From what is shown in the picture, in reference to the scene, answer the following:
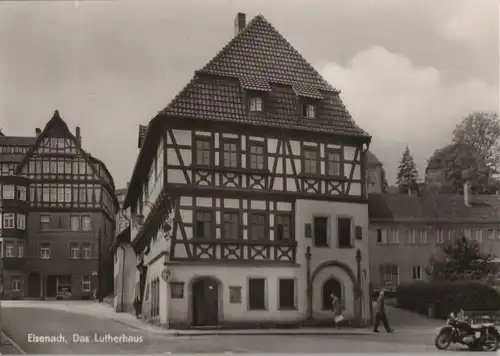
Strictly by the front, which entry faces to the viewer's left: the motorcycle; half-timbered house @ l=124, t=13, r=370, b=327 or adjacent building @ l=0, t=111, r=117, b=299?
the motorcycle

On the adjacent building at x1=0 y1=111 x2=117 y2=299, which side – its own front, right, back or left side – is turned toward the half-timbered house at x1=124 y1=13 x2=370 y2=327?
left

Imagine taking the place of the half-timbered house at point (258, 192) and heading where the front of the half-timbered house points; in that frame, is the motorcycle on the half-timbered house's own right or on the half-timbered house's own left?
on the half-timbered house's own left

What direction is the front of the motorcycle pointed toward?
to the viewer's left

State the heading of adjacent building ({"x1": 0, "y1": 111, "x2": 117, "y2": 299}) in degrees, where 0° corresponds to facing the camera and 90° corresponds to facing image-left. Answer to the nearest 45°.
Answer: approximately 0°

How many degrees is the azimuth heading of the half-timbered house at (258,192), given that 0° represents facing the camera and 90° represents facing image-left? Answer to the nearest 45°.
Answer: approximately 0°

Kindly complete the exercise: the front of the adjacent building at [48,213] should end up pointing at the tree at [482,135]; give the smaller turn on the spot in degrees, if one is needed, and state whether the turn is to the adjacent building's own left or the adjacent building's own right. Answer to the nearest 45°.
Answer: approximately 90° to the adjacent building's own left
